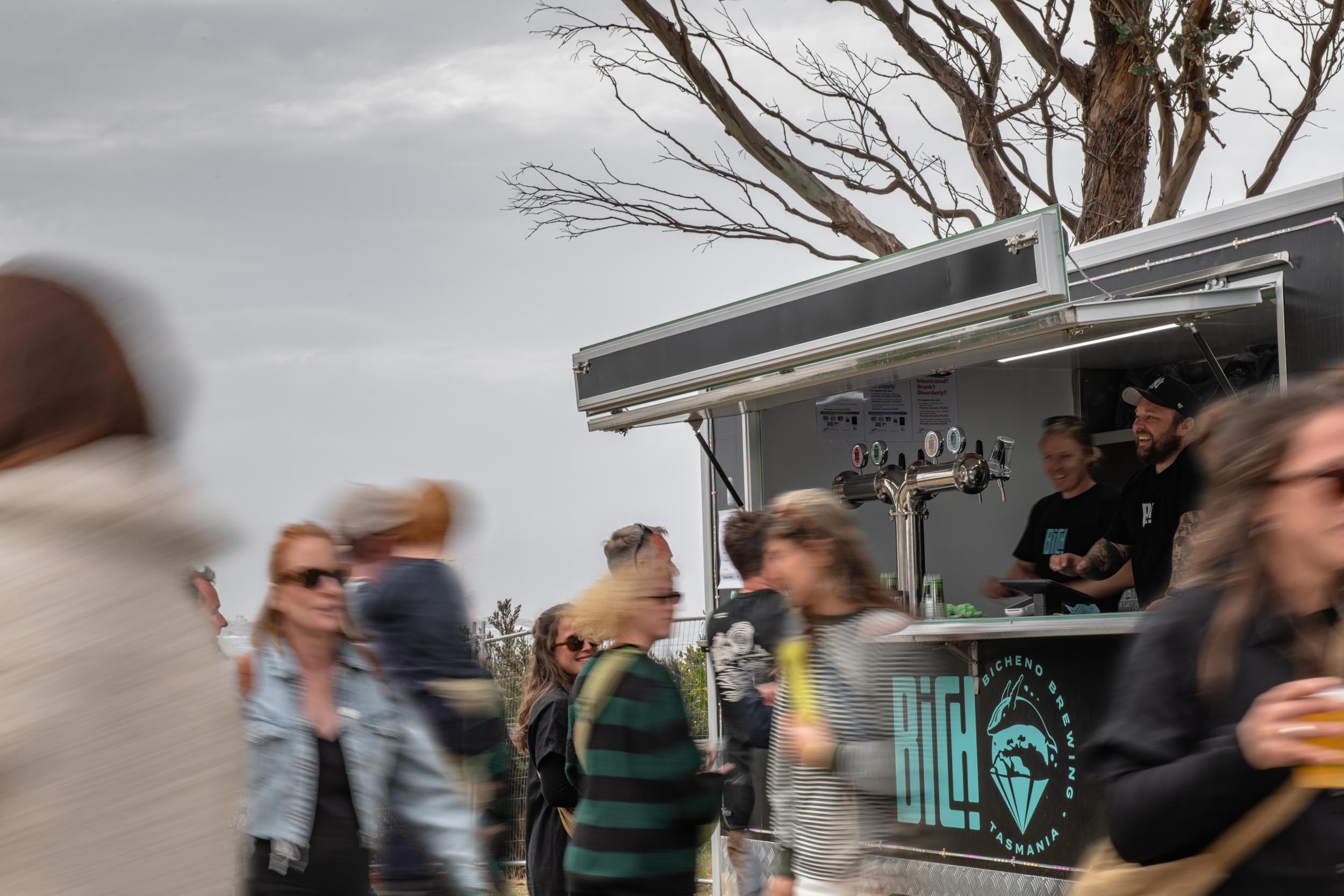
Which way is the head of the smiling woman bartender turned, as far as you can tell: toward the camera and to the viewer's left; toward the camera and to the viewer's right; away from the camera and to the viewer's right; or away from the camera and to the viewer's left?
toward the camera and to the viewer's left

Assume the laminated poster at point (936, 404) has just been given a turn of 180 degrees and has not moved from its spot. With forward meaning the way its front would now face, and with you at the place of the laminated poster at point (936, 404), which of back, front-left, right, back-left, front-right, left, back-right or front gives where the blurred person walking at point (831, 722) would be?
back

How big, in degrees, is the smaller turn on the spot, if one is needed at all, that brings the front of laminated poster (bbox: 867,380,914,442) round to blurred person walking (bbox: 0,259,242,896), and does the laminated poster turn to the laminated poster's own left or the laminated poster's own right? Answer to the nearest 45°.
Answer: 0° — it already faces them

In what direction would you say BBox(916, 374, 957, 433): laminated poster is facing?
toward the camera

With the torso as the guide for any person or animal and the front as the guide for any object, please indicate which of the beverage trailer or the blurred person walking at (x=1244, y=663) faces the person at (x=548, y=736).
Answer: the beverage trailer

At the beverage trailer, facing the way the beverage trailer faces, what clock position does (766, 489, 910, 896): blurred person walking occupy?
The blurred person walking is roughly at 11 o'clock from the beverage trailer.

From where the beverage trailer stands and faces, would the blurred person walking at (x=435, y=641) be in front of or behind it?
in front

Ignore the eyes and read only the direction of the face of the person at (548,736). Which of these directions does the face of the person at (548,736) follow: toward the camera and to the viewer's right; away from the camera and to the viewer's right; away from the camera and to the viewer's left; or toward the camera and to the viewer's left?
toward the camera and to the viewer's right

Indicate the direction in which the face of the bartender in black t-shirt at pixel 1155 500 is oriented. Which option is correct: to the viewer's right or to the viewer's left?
to the viewer's left
